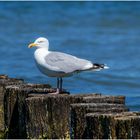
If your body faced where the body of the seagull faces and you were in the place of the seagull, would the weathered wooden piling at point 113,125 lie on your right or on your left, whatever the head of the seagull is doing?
on your left

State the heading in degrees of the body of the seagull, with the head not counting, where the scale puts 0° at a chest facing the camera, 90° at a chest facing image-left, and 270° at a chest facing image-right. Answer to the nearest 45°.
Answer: approximately 90°
